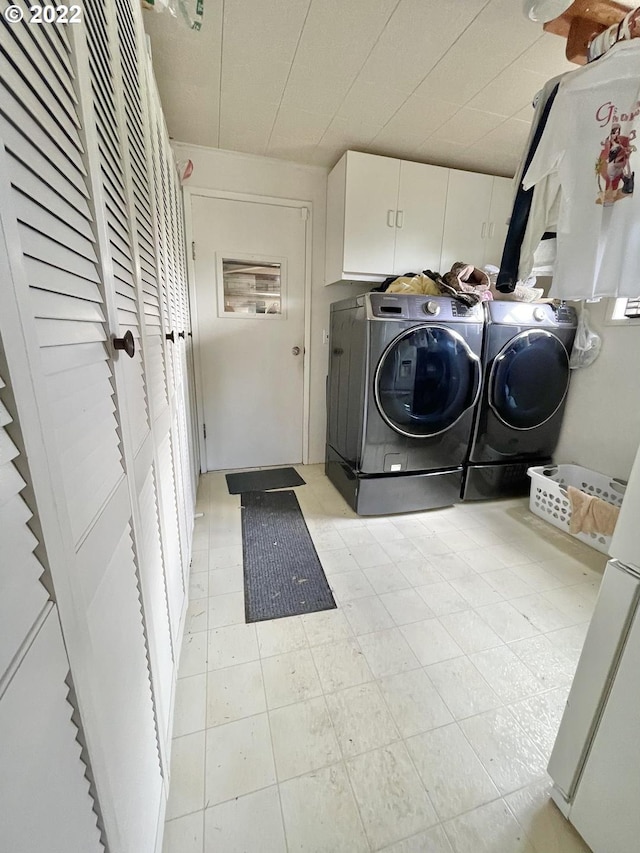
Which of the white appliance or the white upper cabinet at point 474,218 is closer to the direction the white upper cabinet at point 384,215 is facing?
the white appliance

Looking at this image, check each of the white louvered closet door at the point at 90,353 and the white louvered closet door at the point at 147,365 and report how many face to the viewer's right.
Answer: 2

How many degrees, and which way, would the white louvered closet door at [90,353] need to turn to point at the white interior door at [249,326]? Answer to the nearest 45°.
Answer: approximately 45° to its left

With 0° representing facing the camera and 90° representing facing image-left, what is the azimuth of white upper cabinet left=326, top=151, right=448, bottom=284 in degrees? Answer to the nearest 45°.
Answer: approximately 315°

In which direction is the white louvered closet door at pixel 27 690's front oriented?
to the viewer's right

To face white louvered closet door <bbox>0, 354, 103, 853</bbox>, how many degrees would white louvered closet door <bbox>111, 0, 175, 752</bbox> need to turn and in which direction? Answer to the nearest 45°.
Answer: approximately 90° to its right

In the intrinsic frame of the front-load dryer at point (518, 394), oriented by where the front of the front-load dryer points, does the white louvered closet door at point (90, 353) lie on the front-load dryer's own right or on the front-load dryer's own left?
on the front-load dryer's own right

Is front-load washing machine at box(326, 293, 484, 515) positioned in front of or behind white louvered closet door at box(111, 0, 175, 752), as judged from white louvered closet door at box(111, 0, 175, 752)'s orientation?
in front

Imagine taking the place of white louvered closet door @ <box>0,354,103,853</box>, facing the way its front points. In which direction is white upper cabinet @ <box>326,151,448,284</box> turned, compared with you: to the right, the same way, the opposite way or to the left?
to the right

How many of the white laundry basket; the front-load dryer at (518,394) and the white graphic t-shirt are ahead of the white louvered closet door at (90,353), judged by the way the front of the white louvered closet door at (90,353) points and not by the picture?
3

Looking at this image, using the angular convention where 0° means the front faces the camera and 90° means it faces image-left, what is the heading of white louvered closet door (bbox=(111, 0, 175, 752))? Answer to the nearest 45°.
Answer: approximately 270°

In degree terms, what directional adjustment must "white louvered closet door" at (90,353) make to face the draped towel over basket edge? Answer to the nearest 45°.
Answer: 0° — it already faces it

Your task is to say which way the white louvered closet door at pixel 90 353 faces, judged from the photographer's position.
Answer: facing to the right of the viewer

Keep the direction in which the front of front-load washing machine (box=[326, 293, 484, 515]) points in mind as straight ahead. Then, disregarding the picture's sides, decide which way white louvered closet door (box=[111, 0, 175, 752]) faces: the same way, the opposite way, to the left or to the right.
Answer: to the left

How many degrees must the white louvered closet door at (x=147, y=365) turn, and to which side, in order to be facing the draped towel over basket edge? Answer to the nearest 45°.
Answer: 0° — it already faces it
